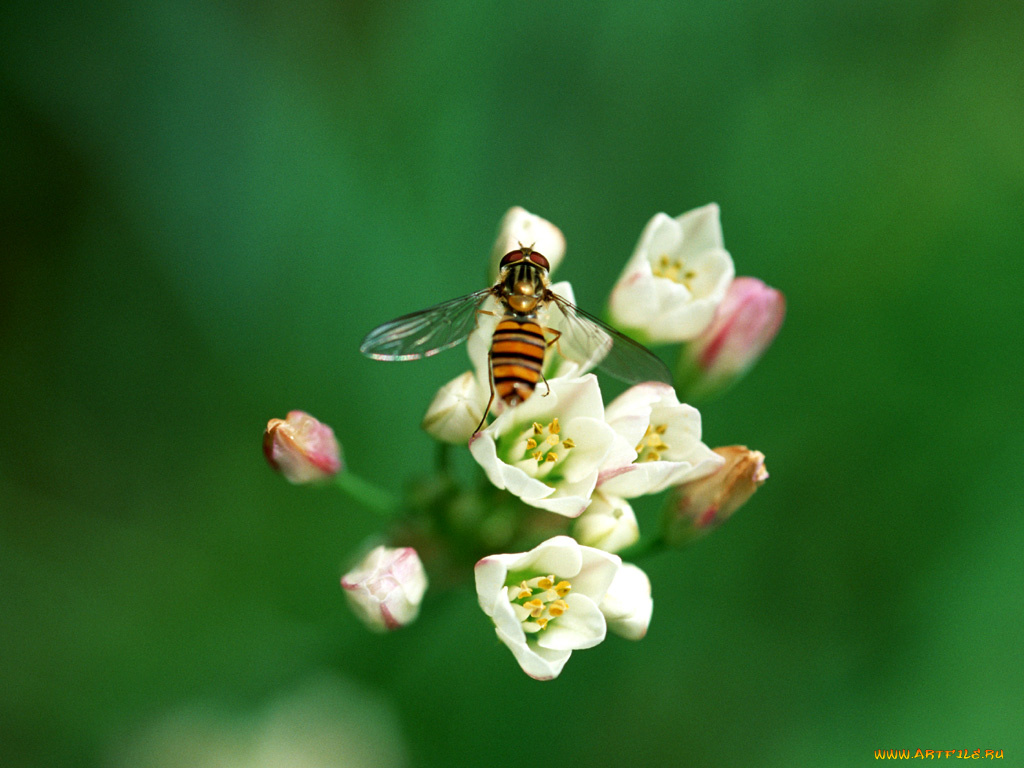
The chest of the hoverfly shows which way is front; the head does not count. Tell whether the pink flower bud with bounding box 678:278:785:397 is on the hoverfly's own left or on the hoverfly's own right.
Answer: on the hoverfly's own right

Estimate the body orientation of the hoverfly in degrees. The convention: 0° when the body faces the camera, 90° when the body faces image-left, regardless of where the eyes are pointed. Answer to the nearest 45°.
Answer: approximately 180°
